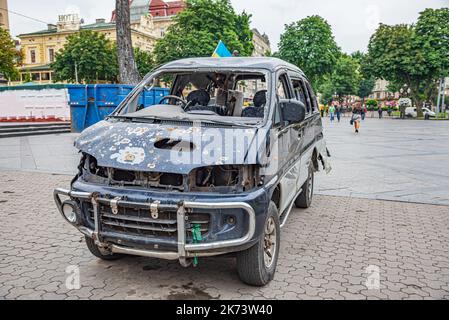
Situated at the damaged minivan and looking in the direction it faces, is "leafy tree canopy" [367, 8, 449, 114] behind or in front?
behind

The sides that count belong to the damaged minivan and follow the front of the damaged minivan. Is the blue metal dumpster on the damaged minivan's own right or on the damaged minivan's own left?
on the damaged minivan's own right

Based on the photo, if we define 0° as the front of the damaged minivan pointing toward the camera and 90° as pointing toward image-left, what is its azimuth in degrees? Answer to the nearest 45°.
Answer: approximately 45°

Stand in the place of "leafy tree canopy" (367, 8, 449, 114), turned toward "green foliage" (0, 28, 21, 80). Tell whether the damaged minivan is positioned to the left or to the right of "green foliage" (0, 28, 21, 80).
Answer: left

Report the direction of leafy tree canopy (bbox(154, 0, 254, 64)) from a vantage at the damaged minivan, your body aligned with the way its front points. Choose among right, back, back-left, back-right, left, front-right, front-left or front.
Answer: back-right

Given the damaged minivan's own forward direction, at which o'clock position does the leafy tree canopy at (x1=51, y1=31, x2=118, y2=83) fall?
The leafy tree canopy is roughly at 4 o'clock from the damaged minivan.

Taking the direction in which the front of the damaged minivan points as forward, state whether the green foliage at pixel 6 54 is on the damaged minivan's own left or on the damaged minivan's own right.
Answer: on the damaged minivan's own right
